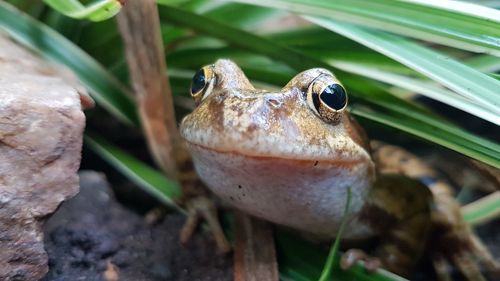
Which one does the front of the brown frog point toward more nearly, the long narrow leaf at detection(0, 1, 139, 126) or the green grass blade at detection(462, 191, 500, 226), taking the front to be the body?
the long narrow leaf

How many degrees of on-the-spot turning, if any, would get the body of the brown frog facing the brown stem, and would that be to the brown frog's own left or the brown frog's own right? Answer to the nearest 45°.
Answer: approximately 45° to the brown frog's own right

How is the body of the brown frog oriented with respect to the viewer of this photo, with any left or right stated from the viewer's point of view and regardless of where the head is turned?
facing the viewer and to the left of the viewer
